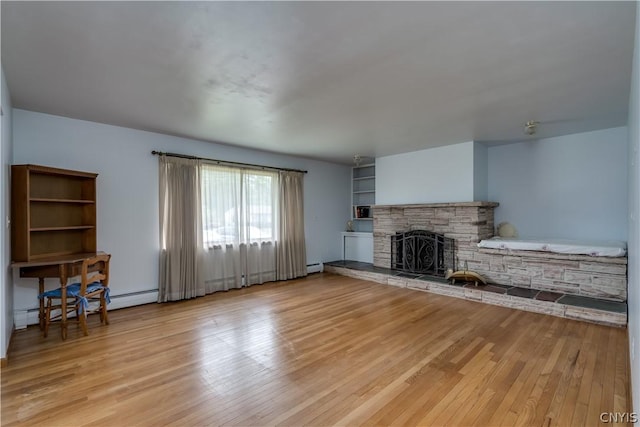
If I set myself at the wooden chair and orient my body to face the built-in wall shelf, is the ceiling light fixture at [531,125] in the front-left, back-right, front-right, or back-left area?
front-right

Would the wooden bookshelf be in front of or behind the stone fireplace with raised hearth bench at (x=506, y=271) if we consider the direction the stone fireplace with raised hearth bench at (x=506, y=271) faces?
in front

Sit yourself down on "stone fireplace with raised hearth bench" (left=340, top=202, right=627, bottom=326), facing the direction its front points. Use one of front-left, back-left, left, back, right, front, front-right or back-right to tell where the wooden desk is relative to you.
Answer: front

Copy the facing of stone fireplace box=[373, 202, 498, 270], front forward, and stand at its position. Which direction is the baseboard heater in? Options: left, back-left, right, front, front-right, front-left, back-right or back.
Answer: front-right

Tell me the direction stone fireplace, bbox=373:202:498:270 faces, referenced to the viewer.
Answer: facing the viewer and to the left of the viewer

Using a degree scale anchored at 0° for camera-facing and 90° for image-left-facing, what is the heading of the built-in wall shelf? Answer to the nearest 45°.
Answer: approximately 45°

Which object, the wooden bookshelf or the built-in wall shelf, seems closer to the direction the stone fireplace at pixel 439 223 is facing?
the wooden bookshelf

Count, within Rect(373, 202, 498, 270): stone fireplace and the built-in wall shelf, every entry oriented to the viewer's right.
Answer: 0

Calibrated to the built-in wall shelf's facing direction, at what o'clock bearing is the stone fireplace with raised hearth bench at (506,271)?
The stone fireplace with raised hearth bench is roughly at 9 o'clock from the built-in wall shelf.

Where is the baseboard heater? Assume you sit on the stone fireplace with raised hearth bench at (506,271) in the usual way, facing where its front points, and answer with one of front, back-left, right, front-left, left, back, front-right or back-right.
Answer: front-right

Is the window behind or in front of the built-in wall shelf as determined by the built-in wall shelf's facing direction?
in front

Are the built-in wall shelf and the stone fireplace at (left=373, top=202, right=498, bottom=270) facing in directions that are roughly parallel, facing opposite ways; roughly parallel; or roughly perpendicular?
roughly parallel

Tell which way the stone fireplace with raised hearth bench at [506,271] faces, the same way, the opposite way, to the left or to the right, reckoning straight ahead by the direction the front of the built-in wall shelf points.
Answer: the same way
